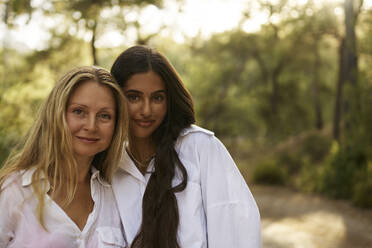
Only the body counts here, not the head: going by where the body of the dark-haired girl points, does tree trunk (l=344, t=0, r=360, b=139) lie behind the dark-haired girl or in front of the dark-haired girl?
behind

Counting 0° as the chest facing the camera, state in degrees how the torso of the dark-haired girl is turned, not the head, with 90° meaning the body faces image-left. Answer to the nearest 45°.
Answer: approximately 45°

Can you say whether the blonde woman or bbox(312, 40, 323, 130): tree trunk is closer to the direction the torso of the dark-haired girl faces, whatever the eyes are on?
the blonde woman
